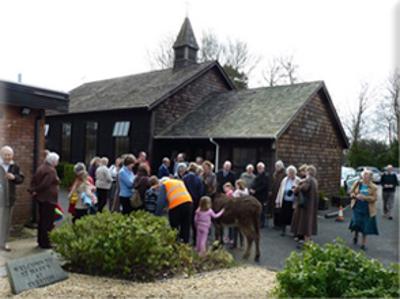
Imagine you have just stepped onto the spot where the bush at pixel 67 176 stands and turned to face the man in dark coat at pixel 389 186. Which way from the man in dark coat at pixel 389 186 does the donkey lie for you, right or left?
right

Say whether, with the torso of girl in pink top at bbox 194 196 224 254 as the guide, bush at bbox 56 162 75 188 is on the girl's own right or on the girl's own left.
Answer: on the girl's own left

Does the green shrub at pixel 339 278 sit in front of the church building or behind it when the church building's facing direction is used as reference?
in front

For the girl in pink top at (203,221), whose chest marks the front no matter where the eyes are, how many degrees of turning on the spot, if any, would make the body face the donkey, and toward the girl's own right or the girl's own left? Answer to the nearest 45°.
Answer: approximately 45° to the girl's own right

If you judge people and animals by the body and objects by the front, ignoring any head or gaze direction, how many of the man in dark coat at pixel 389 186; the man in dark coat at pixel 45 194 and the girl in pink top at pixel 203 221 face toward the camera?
1

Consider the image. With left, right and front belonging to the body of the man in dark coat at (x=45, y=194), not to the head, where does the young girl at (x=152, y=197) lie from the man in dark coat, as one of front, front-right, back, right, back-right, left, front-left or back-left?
front-right

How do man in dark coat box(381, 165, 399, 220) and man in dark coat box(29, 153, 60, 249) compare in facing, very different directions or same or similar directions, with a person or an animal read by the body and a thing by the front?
very different directions

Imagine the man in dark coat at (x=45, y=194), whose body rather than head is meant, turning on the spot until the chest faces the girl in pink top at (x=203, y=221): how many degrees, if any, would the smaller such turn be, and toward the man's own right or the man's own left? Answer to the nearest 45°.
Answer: approximately 45° to the man's own right

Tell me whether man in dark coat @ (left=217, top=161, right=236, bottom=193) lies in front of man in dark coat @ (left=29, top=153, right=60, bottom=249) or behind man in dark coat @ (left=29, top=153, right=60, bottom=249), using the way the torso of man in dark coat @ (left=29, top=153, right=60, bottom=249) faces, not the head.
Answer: in front

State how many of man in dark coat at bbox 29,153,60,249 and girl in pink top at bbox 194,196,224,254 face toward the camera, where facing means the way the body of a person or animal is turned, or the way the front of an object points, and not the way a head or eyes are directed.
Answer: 0

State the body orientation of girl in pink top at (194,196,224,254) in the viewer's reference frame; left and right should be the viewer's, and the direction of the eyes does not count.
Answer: facing away from the viewer and to the right of the viewer

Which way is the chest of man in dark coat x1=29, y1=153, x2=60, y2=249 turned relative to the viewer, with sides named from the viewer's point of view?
facing away from the viewer and to the right of the viewer
